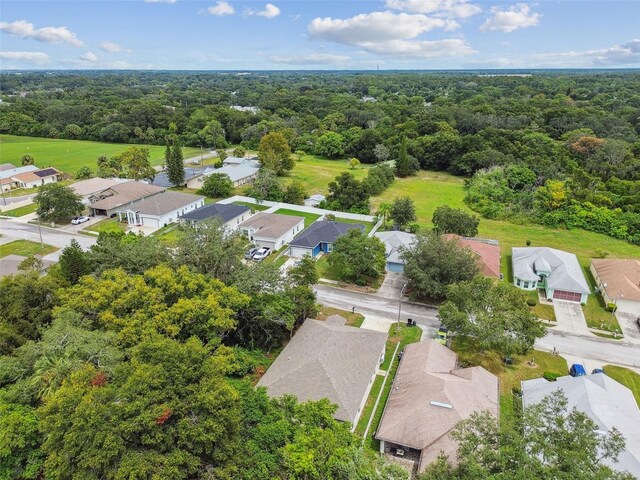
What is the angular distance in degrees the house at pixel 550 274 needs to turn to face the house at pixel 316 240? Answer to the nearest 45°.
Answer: approximately 90° to its right

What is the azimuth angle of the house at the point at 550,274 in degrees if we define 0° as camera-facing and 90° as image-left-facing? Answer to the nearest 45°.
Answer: approximately 0°

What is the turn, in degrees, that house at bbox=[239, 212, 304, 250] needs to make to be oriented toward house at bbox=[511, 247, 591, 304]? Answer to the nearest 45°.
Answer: approximately 90° to its left

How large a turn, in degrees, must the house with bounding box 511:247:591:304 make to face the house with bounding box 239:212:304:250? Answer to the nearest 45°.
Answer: approximately 90° to its right

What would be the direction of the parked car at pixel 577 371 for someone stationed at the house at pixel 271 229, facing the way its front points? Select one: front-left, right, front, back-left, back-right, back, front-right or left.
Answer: left

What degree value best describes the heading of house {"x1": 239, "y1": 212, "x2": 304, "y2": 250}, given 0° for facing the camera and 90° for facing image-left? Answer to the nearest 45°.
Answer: approximately 45°

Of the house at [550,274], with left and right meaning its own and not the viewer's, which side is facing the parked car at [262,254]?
right

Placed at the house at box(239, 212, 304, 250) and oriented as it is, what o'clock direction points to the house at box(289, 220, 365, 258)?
the house at box(289, 220, 365, 258) is roughly at 9 o'clock from the house at box(239, 212, 304, 250).

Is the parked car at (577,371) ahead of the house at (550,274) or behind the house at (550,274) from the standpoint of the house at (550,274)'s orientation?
ahead

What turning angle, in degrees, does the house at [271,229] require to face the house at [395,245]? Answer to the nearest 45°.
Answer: approximately 90° to its left

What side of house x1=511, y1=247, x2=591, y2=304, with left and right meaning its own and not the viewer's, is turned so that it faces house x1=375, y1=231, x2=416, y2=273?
right

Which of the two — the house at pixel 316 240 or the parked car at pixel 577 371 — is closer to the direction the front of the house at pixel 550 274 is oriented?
the parked car

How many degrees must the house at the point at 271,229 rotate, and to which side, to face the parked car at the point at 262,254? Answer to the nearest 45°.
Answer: approximately 45° to its left

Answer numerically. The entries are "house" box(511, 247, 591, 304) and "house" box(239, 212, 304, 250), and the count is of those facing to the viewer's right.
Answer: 0
